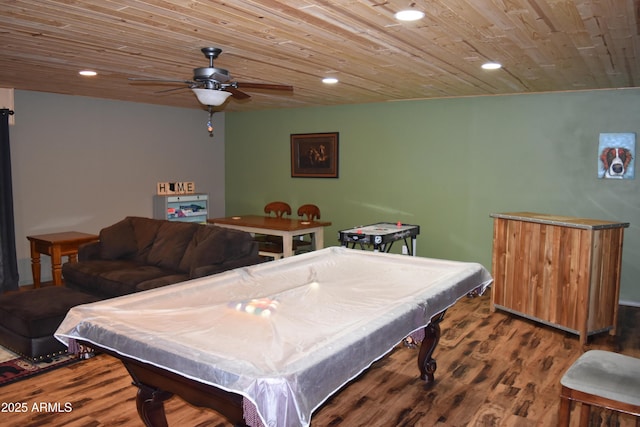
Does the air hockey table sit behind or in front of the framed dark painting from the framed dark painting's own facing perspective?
in front

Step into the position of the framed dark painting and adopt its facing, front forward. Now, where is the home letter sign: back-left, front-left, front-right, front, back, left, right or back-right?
right

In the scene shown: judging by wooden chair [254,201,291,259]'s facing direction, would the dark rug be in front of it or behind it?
in front

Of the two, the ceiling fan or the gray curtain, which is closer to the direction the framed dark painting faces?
the ceiling fan

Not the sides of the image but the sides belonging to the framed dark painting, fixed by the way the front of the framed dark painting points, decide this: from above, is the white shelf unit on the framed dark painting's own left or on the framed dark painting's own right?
on the framed dark painting's own right

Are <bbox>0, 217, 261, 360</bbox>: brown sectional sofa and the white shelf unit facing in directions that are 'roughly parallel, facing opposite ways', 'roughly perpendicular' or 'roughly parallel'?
roughly perpendicular

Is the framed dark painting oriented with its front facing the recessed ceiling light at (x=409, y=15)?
yes

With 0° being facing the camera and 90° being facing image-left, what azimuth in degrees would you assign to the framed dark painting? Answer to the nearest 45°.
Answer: approximately 0°

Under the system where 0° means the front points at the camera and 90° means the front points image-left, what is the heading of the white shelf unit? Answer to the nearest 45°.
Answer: approximately 315°

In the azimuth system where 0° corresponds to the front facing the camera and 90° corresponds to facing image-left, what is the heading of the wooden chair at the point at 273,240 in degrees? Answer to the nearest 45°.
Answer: approximately 45°
